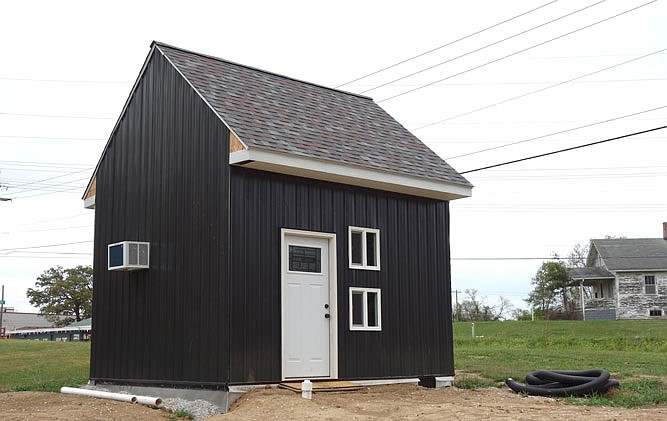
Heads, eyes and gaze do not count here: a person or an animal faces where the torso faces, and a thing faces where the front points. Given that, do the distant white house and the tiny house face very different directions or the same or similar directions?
very different directions

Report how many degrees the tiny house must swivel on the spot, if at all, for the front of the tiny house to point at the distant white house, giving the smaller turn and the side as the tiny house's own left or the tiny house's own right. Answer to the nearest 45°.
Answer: approximately 90° to the tiny house's own left

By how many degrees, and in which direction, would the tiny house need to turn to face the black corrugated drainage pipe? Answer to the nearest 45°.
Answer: approximately 45° to its left

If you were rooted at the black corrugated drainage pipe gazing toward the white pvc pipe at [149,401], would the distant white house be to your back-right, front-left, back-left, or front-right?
back-right

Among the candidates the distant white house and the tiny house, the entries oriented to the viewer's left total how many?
1

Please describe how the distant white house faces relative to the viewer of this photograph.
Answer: facing to the left of the viewer
